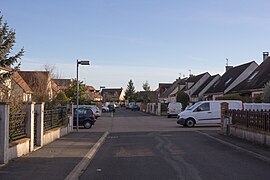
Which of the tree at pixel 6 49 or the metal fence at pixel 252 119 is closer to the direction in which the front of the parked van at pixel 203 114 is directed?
the tree

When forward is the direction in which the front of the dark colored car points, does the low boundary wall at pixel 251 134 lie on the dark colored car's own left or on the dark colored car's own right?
on the dark colored car's own left

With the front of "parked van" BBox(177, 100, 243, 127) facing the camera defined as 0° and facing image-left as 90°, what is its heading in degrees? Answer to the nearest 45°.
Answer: approximately 90°

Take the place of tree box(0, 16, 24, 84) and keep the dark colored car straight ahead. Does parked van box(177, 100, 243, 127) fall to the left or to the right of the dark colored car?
right

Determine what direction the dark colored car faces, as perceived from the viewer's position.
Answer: facing to the left of the viewer
